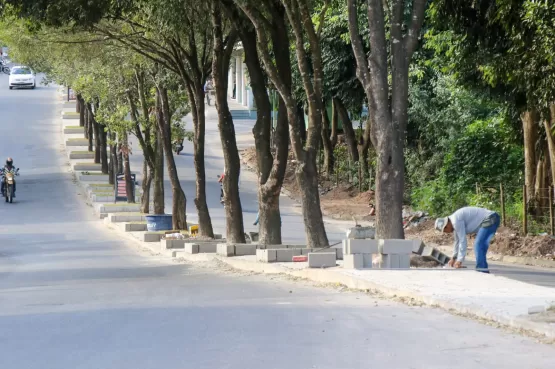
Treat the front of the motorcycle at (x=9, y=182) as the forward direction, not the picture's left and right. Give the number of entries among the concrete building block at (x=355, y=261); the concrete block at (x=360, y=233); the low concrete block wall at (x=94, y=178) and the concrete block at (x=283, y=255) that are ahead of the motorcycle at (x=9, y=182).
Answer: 3

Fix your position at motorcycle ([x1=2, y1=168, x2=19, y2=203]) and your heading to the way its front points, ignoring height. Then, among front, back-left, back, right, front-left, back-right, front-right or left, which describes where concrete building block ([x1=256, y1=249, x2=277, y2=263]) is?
front

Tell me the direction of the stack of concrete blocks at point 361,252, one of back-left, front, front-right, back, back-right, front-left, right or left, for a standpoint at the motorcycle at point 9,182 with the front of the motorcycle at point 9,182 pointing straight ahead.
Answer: front

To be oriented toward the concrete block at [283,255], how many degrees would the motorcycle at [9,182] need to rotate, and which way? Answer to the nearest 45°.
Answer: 0° — it already faces it

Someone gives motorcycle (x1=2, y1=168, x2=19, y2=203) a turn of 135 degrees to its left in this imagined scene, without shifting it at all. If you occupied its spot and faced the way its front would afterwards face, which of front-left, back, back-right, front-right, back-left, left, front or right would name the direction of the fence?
right

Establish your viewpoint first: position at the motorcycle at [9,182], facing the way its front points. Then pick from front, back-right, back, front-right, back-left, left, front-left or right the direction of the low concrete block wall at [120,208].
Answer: front-left

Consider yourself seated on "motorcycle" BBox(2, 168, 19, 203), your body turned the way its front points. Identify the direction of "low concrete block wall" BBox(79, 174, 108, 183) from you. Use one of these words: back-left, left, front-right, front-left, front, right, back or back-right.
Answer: back-left

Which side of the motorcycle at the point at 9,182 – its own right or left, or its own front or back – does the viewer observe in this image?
front

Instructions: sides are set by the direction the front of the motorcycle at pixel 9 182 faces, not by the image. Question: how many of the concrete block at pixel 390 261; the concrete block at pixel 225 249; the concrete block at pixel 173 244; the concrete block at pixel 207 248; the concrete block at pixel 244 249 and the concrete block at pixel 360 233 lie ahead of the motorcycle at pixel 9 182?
6

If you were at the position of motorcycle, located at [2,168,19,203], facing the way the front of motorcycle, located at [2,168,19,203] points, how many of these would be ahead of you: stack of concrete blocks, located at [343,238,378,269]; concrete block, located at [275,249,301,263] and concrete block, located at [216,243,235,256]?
3

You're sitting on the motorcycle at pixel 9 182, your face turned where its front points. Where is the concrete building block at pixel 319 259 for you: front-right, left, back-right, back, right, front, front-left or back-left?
front

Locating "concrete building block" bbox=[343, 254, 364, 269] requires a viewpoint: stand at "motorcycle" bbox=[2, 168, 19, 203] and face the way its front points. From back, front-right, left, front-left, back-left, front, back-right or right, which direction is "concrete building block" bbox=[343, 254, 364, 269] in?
front

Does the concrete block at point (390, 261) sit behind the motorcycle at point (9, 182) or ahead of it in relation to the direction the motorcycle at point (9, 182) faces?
ahead
